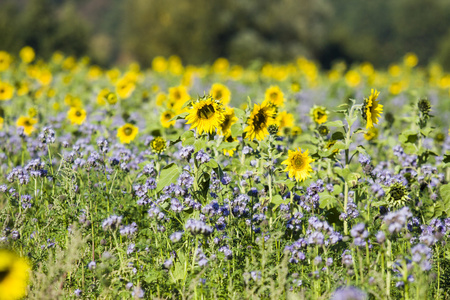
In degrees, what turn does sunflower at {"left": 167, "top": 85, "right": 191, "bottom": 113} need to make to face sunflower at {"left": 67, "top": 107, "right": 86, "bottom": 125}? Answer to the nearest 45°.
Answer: approximately 90° to its right

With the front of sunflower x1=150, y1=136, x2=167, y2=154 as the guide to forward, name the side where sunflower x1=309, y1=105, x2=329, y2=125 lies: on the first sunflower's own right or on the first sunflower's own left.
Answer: on the first sunflower's own left

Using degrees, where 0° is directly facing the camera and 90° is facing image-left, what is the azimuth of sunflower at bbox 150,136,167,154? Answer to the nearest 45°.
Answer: approximately 0°

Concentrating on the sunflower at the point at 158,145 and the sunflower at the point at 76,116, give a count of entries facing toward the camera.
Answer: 2
